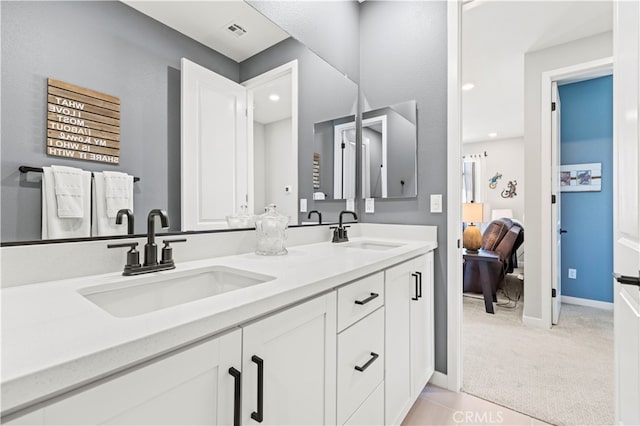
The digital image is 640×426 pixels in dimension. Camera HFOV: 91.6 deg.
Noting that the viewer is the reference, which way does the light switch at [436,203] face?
facing the viewer

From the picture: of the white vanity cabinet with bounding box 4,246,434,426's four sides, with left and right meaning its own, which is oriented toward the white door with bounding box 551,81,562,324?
left

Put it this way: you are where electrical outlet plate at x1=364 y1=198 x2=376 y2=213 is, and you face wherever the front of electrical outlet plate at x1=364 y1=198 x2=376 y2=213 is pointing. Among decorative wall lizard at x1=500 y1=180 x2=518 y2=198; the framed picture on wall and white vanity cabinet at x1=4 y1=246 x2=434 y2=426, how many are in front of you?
1

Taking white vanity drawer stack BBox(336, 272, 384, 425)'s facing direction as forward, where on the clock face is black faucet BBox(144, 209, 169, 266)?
The black faucet is roughly at 4 o'clock from the white vanity drawer stack.

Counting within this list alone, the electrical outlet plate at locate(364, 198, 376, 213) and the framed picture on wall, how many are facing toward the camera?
2

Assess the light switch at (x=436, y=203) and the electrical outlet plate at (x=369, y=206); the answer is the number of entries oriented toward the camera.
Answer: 2

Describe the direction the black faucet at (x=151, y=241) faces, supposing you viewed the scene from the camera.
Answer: facing the viewer and to the right of the viewer

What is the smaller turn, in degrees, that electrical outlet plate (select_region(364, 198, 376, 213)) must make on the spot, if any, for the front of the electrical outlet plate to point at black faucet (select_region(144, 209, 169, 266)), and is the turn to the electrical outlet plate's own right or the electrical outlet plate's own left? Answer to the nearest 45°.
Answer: approximately 45° to the electrical outlet plate's own right

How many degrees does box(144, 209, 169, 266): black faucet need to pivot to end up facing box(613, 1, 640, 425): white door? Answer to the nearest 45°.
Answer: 0° — it already faces it

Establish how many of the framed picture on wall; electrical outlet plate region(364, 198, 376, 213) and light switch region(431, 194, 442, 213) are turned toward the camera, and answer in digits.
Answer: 3

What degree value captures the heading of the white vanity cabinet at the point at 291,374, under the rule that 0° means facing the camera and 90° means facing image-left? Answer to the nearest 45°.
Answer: approximately 315°

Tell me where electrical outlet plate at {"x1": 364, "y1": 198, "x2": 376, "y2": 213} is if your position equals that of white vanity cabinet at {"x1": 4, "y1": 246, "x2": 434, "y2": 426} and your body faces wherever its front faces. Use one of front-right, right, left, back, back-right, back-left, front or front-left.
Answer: left

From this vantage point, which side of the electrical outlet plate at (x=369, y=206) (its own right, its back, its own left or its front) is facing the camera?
front
